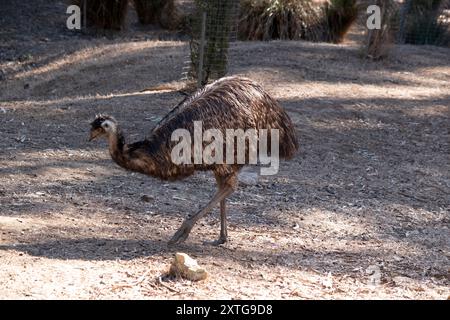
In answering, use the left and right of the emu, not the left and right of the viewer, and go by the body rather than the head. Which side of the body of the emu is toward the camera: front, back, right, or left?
left

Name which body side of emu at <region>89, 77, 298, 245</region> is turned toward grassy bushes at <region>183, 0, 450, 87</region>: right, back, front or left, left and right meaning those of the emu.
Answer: right

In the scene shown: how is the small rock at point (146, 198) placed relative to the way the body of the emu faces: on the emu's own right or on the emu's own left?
on the emu's own right
